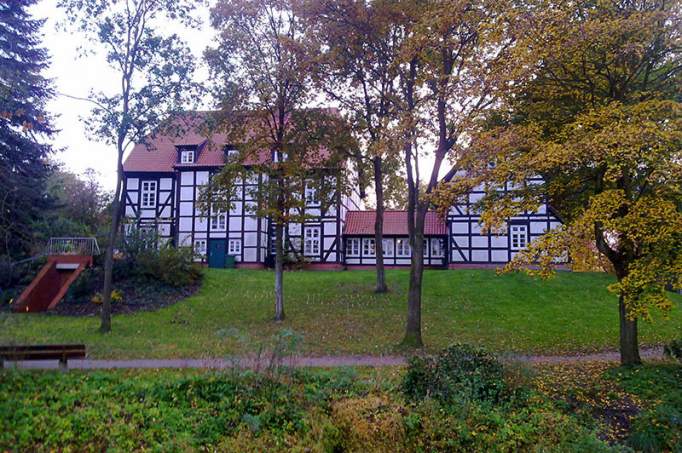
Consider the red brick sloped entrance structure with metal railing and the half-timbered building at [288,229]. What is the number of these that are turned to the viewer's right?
0

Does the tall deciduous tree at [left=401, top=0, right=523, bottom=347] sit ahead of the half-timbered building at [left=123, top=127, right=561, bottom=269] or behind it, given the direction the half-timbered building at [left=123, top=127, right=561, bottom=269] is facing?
ahead

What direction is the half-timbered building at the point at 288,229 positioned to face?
toward the camera

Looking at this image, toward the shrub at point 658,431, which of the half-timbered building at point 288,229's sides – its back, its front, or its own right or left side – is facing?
front

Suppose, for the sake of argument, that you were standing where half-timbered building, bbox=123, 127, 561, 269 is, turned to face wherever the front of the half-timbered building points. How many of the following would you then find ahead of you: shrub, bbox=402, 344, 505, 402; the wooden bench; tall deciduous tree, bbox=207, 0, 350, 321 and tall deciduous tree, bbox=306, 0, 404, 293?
4

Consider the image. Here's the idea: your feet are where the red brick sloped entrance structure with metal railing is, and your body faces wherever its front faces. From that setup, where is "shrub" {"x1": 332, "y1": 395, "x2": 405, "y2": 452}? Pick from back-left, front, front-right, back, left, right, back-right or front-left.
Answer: front-left

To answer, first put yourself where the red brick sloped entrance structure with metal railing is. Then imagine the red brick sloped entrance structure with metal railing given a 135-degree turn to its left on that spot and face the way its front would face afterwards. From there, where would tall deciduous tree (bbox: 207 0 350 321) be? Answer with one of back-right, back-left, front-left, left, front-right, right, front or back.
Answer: front-right

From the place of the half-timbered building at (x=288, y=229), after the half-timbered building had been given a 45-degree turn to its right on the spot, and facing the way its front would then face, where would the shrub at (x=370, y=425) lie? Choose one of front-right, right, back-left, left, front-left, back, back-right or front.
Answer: front-left

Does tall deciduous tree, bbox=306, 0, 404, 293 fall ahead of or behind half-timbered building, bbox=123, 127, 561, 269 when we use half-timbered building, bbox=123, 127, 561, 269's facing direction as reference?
ahead
